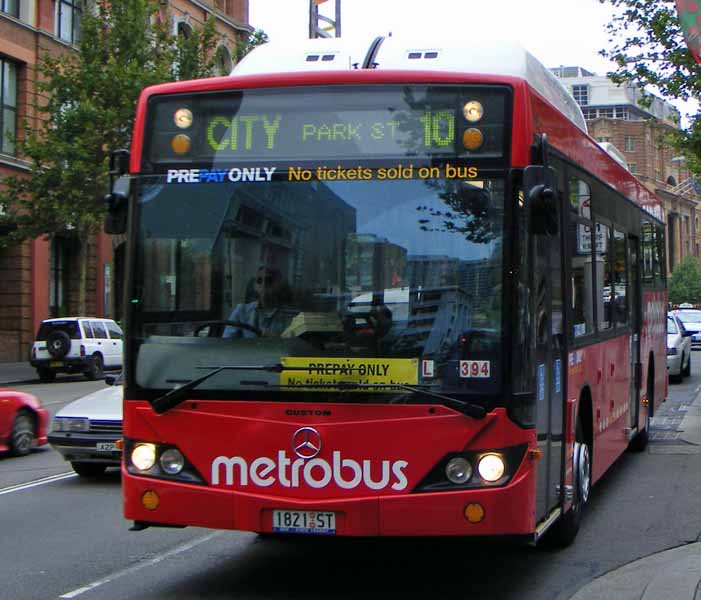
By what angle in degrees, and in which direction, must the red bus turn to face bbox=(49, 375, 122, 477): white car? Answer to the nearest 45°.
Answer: approximately 135° to its right

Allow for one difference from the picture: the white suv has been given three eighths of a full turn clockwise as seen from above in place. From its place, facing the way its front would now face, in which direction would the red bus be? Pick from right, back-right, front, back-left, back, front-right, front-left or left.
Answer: front

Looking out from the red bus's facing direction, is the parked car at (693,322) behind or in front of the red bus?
behind

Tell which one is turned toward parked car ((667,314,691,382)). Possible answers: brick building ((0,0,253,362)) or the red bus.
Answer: the brick building

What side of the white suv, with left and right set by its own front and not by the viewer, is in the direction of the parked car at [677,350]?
right

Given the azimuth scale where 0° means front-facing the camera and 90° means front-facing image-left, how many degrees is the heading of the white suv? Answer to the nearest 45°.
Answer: approximately 225°

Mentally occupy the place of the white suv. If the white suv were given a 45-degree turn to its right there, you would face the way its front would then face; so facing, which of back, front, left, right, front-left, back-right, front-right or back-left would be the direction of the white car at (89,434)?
right

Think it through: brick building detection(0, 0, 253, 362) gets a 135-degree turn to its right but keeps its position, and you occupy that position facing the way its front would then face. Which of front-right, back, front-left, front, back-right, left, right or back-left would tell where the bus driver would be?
left

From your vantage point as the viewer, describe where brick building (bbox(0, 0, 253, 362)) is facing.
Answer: facing the viewer and to the right of the viewer

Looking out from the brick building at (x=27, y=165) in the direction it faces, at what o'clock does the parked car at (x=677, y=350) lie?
The parked car is roughly at 12 o'clock from the brick building.

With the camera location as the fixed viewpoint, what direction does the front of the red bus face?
facing the viewer

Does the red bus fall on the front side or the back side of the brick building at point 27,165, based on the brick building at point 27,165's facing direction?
on the front side

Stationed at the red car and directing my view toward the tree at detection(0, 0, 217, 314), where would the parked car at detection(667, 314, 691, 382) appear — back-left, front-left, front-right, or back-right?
front-right

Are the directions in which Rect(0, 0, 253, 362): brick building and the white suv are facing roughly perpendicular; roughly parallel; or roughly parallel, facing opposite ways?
roughly perpendicular
